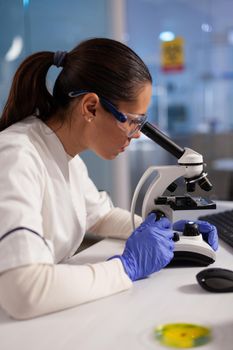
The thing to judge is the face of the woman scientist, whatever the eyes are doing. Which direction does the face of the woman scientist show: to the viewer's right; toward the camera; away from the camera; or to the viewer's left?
to the viewer's right

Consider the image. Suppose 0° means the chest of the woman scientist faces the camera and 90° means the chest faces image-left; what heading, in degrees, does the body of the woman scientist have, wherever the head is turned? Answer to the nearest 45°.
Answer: approximately 270°

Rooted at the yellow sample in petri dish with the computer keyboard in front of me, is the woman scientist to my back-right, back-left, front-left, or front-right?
front-left
